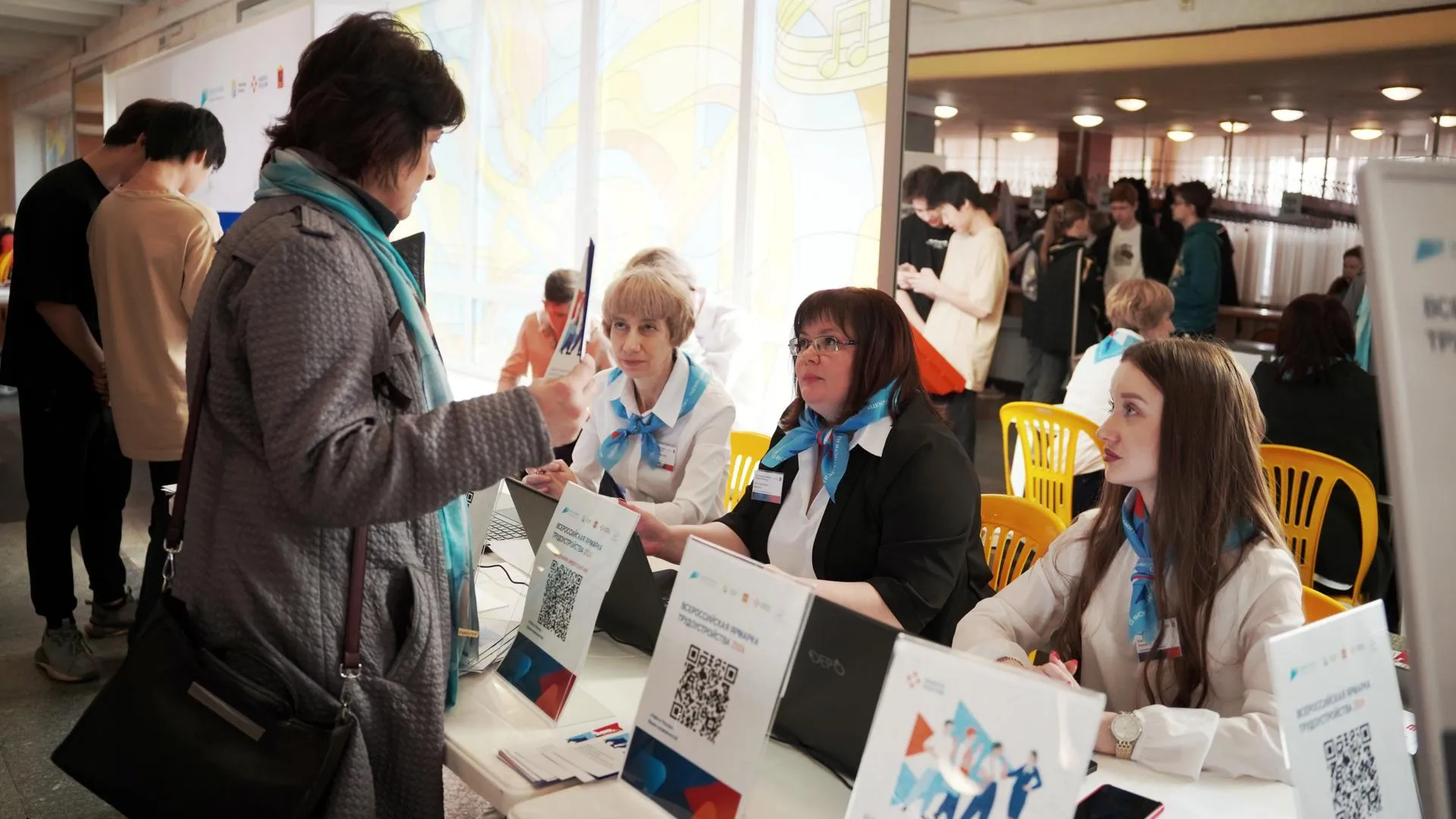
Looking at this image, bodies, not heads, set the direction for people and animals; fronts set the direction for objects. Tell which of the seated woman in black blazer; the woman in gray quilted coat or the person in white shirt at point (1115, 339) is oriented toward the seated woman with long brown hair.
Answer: the woman in gray quilted coat

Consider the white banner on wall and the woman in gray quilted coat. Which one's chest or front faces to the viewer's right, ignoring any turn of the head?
the woman in gray quilted coat

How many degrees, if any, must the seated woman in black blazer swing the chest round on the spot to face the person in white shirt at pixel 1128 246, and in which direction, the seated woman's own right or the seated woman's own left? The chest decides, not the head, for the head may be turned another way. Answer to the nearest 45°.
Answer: approximately 180°

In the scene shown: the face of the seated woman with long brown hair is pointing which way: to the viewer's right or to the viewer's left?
to the viewer's left

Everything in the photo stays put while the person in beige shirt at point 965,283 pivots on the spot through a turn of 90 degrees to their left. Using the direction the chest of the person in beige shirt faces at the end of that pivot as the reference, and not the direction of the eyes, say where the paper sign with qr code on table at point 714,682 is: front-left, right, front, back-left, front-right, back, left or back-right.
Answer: front-right

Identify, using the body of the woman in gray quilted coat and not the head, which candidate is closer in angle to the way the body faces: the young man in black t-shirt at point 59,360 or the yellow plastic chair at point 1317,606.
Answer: the yellow plastic chair

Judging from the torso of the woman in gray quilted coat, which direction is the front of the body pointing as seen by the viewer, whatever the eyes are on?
to the viewer's right

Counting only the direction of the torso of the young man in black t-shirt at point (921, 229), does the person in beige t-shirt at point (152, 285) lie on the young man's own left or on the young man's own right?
on the young man's own right

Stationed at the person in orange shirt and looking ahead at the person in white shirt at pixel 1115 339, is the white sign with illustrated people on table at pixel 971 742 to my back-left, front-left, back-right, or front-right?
front-right

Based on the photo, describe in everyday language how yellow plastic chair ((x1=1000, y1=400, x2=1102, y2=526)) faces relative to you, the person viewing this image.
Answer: facing away from the viewer and to the right of the viewer

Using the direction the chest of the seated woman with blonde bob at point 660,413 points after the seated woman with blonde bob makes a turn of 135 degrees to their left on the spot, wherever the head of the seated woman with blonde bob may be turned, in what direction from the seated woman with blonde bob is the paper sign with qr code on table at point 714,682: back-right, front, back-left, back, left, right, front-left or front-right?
right

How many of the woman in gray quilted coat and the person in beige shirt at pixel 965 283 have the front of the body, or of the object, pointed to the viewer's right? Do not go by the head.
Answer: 1

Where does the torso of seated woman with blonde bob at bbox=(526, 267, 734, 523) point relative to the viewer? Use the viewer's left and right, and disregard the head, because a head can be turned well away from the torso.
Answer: facing the viewer and to the left of the viewer

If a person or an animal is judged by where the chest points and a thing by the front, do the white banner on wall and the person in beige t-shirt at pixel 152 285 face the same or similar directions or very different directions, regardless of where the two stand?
very different directions

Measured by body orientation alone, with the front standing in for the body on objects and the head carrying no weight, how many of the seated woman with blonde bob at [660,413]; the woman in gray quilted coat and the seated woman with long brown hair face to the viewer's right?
1

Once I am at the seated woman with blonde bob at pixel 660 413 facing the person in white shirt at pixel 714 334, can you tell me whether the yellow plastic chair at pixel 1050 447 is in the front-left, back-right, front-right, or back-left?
front-right
